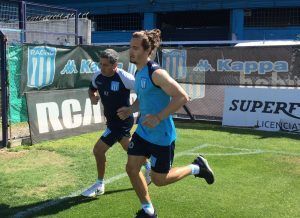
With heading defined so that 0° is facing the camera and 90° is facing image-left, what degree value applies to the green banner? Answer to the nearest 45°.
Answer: approximately 0°

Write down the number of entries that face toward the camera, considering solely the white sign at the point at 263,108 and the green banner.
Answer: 2

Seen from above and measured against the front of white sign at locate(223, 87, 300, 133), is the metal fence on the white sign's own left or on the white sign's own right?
on the white sign's own right

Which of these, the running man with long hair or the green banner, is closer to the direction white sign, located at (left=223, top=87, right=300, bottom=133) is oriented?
the running man with long hair

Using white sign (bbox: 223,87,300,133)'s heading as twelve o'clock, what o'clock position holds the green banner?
The green banner is roughly at 2 o'clock from the white sign.

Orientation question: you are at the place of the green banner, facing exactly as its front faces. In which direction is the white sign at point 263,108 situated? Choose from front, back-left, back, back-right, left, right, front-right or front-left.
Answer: left

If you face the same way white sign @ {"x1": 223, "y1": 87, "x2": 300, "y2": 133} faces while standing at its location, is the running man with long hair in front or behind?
in front

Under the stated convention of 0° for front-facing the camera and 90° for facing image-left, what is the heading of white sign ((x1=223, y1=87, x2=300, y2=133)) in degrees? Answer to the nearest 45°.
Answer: approximately 0°
